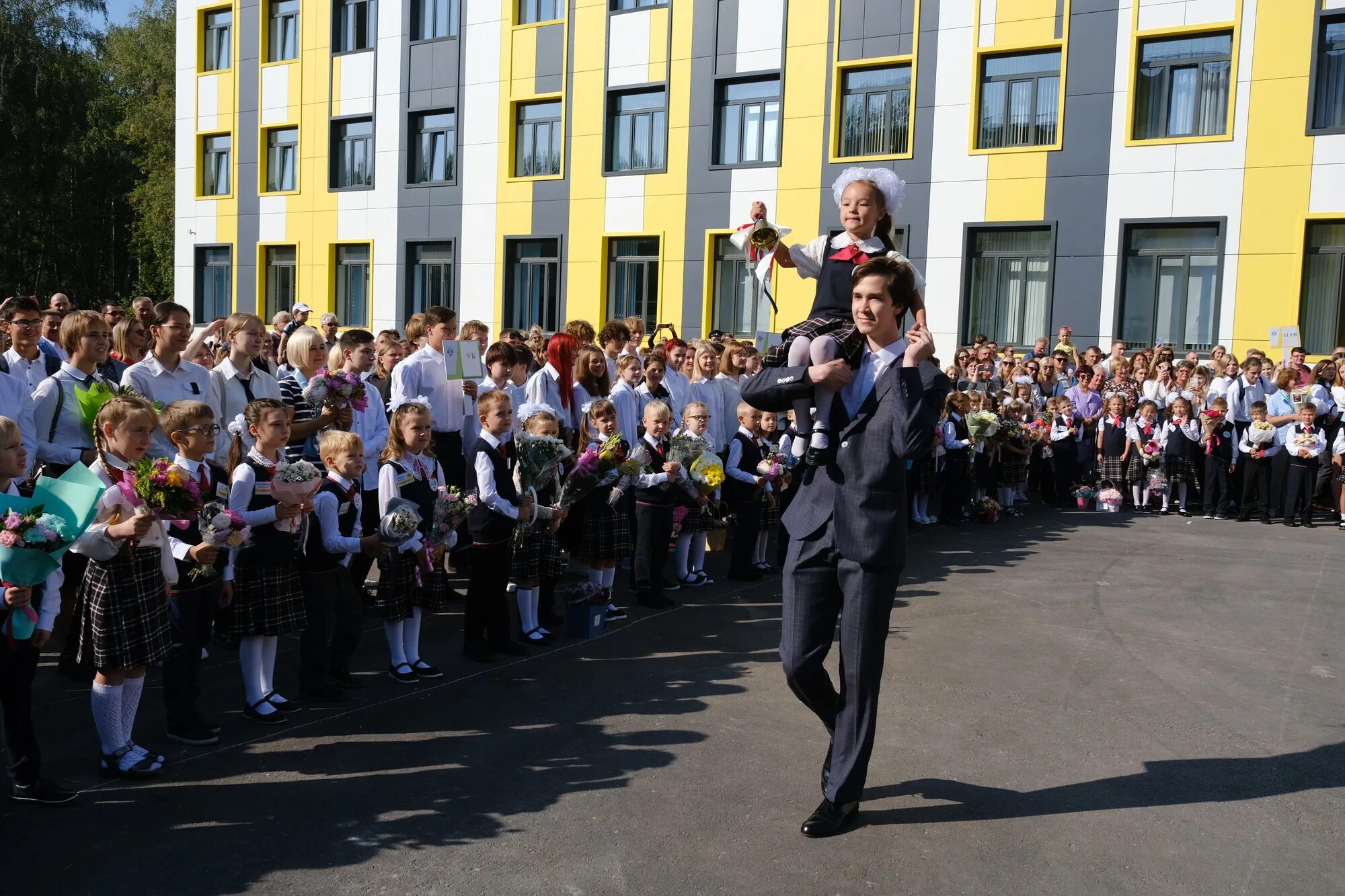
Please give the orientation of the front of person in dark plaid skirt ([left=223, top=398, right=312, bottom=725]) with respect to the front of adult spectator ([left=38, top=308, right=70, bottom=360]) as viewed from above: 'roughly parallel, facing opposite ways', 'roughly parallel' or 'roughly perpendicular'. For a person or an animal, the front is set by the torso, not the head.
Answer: roughly parallel

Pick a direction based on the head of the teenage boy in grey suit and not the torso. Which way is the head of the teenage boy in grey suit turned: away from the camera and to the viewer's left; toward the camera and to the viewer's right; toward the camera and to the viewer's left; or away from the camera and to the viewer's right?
toward the camera and to the viewer's left

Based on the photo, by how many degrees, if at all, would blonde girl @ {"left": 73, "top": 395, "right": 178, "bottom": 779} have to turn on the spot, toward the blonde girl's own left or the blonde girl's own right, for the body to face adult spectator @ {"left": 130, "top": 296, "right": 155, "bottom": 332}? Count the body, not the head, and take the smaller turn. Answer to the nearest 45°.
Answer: approximately 135° to the blonde girl's own left

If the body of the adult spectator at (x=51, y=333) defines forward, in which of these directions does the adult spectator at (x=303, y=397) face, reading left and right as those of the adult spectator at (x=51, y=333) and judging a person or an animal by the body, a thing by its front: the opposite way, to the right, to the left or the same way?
the same way

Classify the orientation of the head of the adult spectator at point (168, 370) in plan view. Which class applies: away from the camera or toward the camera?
toward the camera

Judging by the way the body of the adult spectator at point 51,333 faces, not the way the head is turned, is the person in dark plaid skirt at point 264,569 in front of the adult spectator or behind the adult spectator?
in front

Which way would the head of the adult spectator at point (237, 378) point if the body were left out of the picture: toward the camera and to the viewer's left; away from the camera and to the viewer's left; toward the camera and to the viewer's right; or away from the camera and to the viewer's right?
toward the camera and to the viewer's right

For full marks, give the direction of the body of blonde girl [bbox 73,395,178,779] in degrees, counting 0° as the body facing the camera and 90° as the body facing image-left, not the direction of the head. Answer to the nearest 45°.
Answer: approximately 315°

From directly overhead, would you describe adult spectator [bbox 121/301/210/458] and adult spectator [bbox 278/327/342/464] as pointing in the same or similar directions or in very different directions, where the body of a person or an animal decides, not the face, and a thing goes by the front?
same or similar directions

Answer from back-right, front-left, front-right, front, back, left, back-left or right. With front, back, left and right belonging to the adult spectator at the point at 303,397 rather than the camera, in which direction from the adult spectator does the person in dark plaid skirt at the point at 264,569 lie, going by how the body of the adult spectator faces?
front-right

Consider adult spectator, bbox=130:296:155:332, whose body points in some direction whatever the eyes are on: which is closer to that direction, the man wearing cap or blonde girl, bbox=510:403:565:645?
the blonde girl

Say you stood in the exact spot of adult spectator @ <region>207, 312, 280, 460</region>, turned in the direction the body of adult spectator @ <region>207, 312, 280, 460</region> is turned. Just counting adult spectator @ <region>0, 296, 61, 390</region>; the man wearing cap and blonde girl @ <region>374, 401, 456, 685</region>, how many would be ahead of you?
1

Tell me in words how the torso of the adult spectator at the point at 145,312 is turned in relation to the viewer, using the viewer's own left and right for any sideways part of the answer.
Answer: facing the viewer and to the right of the viewer

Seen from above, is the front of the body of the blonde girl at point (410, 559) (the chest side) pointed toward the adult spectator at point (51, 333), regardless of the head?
no

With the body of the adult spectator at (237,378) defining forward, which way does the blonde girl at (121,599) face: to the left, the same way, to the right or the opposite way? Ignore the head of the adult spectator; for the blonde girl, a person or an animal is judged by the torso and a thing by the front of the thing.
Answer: the same way

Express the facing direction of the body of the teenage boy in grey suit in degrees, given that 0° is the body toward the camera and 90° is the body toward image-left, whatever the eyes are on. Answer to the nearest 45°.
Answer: approximately 45°

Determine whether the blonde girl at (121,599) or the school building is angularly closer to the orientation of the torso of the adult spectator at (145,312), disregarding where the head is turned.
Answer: the blonde girl

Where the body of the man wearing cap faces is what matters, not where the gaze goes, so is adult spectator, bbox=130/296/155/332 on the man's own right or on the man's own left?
on the man's own right

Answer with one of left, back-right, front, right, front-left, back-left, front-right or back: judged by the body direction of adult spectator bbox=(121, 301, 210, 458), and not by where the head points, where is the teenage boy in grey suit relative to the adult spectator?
front

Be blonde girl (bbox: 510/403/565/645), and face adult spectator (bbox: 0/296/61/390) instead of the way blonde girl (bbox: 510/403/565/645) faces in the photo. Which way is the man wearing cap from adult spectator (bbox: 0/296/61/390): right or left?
right

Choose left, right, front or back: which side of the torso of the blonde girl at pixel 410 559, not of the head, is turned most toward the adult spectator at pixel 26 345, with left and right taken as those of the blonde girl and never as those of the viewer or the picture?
back

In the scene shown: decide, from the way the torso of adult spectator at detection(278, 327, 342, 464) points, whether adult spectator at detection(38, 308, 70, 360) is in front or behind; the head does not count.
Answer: behind
